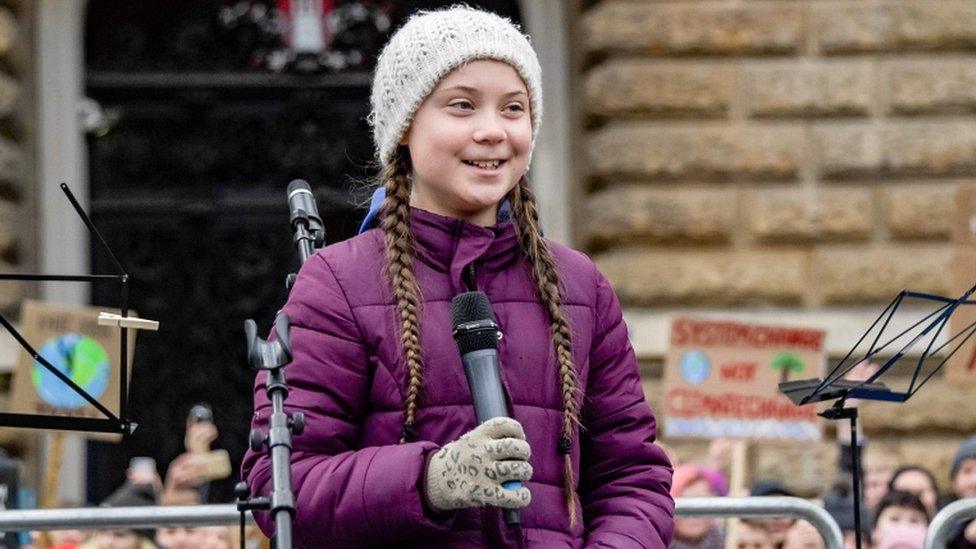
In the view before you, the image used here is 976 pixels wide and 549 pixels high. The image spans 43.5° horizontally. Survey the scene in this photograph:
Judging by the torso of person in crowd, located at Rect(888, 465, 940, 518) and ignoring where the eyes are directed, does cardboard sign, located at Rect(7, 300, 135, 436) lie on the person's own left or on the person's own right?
on the person's own right

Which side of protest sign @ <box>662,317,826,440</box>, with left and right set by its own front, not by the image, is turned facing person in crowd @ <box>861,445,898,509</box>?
left

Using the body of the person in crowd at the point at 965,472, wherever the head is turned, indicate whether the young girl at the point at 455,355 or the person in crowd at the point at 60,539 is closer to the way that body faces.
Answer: the young girl

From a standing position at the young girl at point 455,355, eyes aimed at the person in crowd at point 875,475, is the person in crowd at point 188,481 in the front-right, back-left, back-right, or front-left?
front-left

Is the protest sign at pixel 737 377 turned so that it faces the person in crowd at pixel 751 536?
yes

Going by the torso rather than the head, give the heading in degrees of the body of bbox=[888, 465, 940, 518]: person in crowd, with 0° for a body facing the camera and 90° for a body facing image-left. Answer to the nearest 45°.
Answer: approximately 0°

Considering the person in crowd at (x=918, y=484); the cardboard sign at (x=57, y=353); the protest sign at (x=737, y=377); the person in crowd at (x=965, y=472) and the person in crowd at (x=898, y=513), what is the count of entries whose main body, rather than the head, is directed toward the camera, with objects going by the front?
5

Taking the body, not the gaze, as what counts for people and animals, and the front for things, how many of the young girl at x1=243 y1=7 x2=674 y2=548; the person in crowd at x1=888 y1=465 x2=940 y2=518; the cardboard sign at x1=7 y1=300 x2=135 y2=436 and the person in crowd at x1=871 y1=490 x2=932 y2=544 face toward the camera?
4

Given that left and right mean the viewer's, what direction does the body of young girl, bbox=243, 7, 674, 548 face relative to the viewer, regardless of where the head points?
facing the viewer

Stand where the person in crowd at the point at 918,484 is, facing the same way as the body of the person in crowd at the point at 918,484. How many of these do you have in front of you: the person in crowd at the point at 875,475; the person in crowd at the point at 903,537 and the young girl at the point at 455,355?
2

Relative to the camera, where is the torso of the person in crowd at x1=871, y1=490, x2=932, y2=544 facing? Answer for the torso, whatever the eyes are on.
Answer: toward the camera

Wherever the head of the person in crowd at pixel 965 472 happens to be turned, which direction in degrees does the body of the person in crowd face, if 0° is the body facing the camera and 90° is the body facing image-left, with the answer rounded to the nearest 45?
approximately 0°

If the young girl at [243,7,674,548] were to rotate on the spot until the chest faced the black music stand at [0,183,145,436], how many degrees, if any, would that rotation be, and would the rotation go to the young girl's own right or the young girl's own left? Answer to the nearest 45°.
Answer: approximately 135° to the young girl's own right
